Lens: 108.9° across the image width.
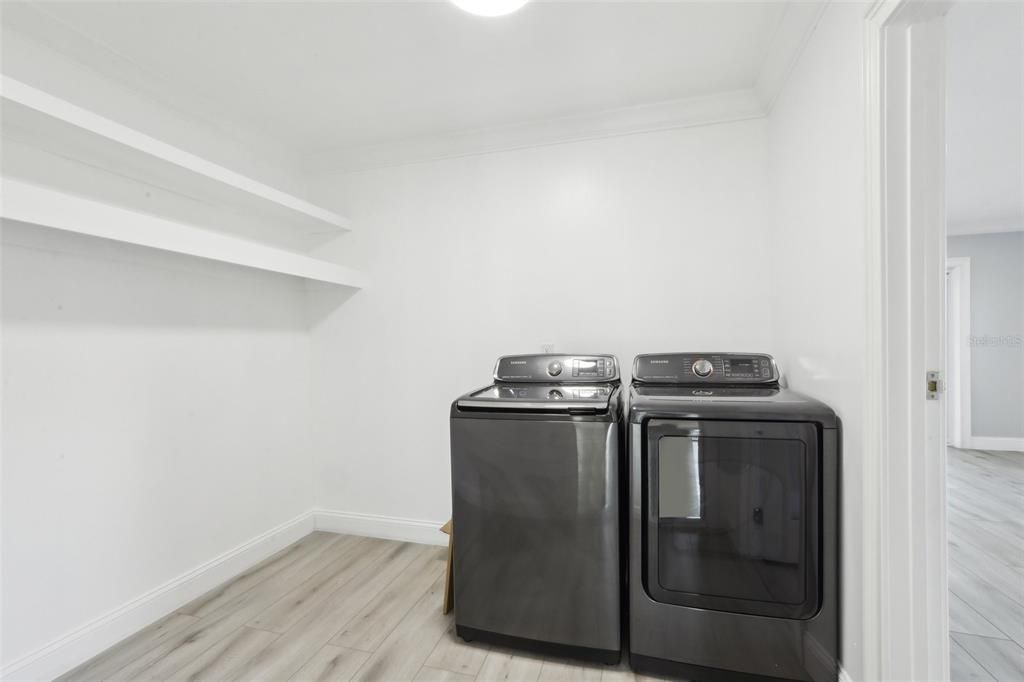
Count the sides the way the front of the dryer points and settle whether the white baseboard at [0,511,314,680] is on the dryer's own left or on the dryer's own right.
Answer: on the dryer's own right

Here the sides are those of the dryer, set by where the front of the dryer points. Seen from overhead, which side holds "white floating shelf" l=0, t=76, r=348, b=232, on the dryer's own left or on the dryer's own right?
on the dryer's own right

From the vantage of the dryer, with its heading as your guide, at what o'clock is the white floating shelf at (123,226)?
The white floating shelf is roughly at 2 o'clock from the dryer.

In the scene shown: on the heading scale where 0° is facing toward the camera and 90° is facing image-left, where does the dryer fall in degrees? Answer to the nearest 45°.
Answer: approximately 0°

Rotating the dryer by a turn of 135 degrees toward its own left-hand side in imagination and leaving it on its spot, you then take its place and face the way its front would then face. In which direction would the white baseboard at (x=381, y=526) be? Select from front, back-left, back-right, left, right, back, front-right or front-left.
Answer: back-left
